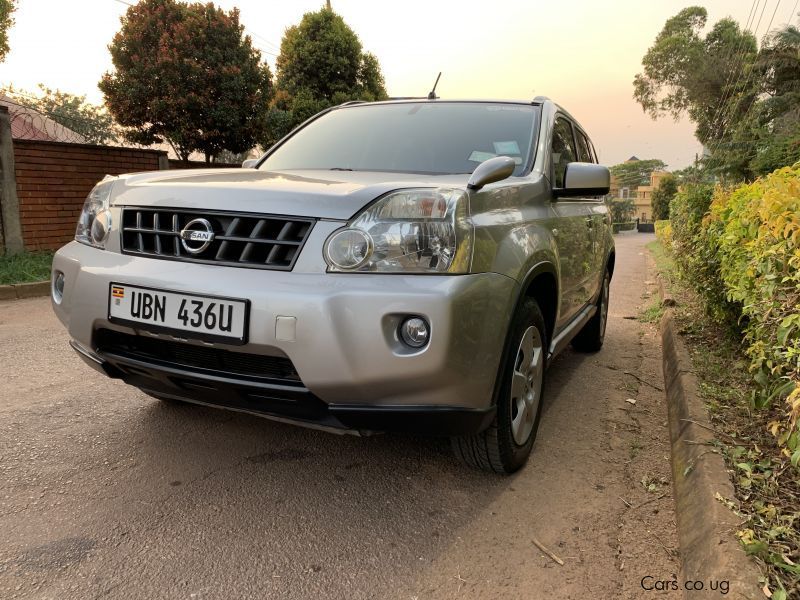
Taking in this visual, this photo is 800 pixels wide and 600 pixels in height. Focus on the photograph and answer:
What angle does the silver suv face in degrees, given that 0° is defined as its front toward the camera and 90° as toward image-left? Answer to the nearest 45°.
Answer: approximately 45°

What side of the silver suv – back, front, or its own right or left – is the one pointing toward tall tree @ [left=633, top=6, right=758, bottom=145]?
back

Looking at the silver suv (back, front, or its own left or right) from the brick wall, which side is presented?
right

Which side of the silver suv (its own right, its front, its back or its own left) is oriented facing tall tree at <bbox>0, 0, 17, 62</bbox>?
right

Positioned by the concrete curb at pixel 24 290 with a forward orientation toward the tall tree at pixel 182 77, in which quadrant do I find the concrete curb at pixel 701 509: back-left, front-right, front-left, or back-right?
back-right

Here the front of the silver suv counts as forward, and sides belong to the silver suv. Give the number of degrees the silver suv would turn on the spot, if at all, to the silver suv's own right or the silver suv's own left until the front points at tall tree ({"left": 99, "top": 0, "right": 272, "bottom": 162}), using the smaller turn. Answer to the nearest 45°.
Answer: approximately 135° to the silver suv's own right

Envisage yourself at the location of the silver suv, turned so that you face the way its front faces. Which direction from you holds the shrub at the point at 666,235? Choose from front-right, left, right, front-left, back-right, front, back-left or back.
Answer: back

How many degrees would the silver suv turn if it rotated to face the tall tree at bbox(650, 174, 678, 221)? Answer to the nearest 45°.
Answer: approximately 180°

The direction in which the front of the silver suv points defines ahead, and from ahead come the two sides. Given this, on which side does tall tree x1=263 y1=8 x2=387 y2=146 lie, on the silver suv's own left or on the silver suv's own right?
on the silver suv's own right

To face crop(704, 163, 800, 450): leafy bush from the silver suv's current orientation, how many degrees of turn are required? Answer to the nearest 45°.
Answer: approximately 135° to its left
